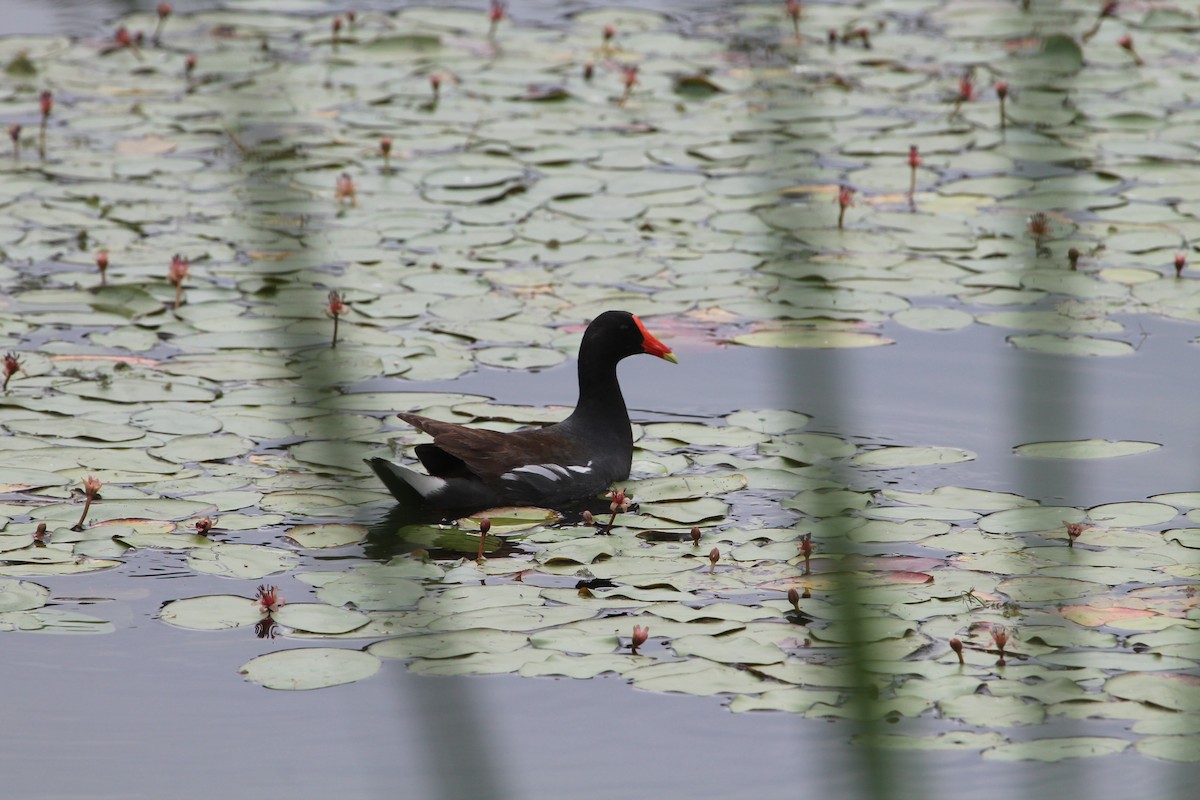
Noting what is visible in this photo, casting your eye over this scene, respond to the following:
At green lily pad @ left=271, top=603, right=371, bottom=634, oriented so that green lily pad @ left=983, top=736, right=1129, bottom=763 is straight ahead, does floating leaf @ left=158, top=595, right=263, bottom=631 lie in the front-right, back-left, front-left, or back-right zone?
back-right

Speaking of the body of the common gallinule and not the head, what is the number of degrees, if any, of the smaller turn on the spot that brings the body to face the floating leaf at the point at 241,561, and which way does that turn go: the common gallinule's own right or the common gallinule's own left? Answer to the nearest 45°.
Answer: approximately 135° to the common gallinule's own right

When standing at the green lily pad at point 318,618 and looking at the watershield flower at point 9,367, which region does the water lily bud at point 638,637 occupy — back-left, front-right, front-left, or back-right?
back-right

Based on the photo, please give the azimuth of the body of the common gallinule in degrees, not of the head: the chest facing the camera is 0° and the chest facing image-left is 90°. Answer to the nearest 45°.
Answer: approximately 270°

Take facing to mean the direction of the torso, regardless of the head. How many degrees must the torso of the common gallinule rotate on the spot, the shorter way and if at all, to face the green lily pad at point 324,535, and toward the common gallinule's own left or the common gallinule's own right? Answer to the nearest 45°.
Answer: approximately 135° to the common gallinule's own right

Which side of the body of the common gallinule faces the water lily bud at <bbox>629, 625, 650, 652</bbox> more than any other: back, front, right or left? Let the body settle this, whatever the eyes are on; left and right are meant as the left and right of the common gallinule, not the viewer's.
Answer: right

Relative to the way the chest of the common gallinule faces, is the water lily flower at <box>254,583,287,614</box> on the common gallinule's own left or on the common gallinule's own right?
on the common gallinule's own right

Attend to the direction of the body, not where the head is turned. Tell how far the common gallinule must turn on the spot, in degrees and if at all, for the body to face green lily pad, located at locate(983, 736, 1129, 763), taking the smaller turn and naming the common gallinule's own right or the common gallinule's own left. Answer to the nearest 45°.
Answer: approximately 45° to the common gallinule's own right

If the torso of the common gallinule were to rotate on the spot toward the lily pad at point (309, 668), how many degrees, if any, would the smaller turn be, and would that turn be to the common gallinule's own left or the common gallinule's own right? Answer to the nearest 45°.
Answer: approximately 135° to the common gallinule's own right
